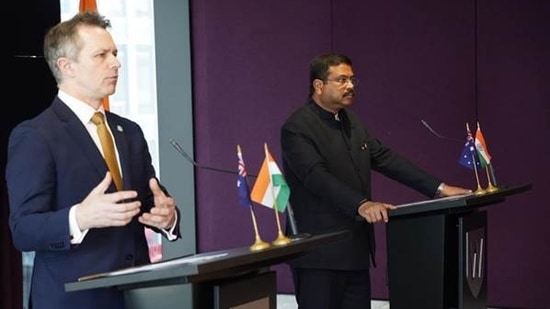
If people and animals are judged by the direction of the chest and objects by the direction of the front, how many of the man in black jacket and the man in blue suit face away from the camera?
0

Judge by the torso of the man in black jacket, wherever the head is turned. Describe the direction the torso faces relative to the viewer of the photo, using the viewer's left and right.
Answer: facing the viewer and to the right of the viewer

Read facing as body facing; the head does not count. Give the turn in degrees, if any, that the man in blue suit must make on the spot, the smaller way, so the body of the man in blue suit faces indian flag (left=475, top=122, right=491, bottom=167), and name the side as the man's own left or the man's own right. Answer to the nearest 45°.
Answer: approximately 90° to the man's own left

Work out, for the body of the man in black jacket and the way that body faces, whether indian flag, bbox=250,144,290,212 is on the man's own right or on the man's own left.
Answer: on the man's own right

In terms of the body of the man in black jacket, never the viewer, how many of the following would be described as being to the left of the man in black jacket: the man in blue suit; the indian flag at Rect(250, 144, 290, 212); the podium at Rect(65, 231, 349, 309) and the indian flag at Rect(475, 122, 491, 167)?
1

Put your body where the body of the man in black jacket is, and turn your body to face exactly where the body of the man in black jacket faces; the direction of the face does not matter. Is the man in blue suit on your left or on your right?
on your right

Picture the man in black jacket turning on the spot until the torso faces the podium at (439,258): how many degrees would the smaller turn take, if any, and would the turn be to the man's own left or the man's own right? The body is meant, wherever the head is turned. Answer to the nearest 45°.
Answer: approximately 45° to the man's own left

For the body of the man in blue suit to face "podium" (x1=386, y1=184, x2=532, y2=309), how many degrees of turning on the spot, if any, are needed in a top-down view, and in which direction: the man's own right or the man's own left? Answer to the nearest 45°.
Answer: approximately 90° to the man's own left

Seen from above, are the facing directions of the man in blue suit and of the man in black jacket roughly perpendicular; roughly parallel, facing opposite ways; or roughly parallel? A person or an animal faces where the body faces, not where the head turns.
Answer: roughly parallel

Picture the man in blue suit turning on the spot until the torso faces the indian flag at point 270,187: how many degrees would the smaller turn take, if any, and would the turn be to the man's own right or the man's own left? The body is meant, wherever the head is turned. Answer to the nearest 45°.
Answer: approximately 45° to the man's own left

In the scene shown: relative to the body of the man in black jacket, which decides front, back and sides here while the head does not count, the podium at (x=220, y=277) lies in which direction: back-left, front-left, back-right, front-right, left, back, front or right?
front-right
